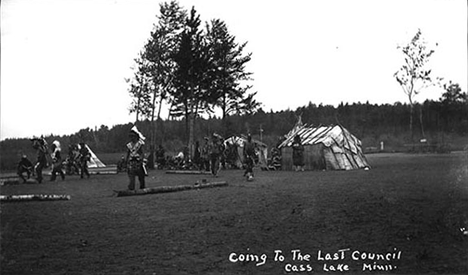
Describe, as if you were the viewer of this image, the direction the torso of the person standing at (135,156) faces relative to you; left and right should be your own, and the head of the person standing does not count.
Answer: facing the viewer

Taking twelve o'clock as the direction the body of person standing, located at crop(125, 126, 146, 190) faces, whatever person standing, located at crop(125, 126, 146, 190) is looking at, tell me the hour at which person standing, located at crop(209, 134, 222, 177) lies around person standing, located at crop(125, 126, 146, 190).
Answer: person standing, located at crop(209, 134, 222, 177) is roughly at 7 o'clock from person standing, located at crop(125, 126, 146, 190).

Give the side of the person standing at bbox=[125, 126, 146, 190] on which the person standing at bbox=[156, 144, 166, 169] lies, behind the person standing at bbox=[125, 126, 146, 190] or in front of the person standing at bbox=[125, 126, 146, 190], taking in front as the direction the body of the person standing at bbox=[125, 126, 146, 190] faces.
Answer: behind

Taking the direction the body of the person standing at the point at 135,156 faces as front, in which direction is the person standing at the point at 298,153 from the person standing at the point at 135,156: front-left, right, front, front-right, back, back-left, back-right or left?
back-left

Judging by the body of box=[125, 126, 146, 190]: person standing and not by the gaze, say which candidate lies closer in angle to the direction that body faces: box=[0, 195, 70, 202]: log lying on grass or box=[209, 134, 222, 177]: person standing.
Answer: the log lying on grass

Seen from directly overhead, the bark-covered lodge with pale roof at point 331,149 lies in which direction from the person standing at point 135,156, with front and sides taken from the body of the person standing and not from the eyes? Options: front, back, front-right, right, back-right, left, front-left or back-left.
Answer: back-left

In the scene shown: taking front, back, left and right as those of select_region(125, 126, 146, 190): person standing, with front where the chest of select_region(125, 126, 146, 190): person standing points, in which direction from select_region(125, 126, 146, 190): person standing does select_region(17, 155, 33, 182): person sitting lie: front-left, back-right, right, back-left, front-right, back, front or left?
back-right
